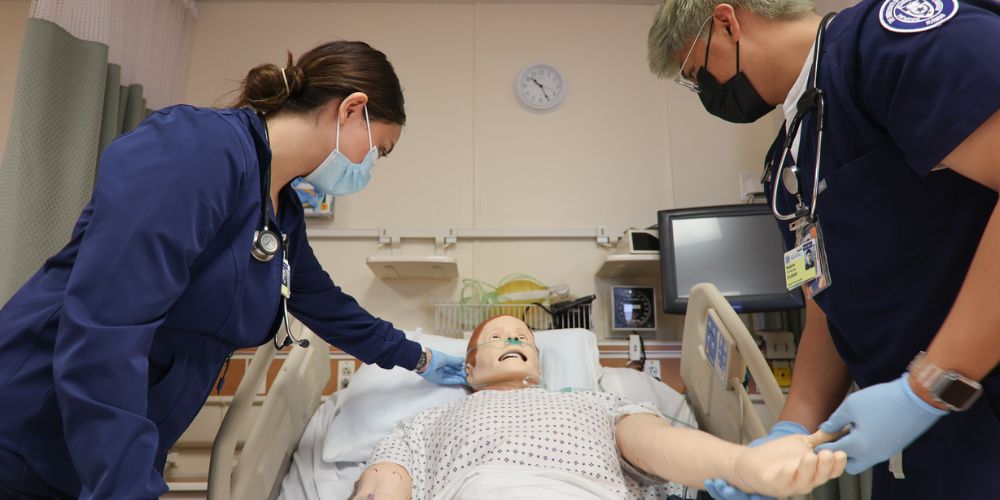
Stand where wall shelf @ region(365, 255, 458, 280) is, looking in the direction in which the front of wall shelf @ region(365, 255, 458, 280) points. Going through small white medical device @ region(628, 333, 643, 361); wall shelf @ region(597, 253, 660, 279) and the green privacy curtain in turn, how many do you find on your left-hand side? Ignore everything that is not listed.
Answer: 2

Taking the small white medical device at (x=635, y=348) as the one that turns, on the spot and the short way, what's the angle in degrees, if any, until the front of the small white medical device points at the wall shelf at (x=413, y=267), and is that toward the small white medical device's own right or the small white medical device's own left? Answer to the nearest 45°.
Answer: approximately 90° to the small white medical device's own right

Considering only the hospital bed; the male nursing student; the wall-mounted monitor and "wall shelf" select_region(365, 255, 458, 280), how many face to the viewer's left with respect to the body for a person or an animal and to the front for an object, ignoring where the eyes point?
1

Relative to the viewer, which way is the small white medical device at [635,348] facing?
toward the camera

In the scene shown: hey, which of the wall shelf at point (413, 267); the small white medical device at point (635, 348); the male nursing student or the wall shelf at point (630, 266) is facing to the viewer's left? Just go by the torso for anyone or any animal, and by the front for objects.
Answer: the male nursing student

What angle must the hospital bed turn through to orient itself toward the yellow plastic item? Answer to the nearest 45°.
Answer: approximately 135° to its left

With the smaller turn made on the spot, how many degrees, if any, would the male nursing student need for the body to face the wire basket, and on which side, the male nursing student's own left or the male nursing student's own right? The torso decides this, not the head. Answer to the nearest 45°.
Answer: approximately 45° to the male nursing student's own right

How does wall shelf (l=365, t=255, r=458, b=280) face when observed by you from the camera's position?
facing the viewer

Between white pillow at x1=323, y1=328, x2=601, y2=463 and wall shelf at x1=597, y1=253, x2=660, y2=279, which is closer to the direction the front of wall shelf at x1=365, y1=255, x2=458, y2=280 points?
the white pillow

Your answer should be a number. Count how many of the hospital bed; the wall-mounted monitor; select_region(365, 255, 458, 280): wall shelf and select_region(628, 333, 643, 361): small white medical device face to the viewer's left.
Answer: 0

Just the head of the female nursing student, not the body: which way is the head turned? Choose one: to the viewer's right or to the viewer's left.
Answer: to the viewer's right

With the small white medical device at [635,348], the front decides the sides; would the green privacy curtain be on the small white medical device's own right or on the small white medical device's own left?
on the small white medical device's own right

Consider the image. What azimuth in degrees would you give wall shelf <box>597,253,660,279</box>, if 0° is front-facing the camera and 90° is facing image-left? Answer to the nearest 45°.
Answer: approximately 0°

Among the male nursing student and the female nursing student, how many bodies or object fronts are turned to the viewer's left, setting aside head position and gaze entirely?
1
